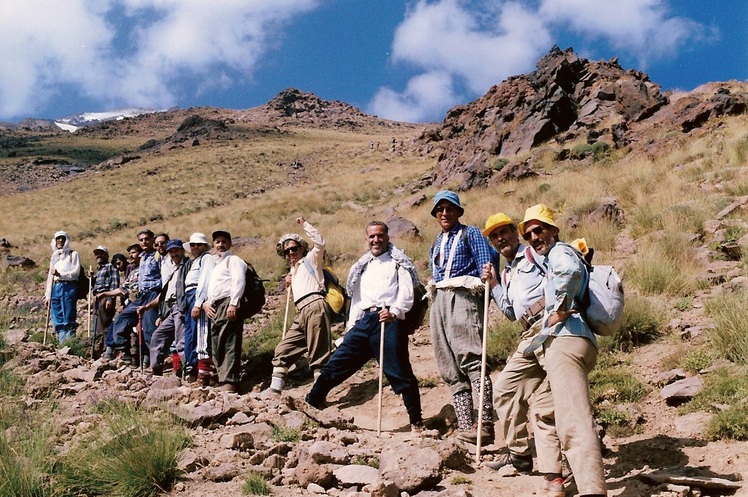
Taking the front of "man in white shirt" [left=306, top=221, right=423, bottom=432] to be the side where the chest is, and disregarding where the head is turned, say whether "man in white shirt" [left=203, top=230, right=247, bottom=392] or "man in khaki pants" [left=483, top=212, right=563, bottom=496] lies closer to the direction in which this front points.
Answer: the man in khaki pants

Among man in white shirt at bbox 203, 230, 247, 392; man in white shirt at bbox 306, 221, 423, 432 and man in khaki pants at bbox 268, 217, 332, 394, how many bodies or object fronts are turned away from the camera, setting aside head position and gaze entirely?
0

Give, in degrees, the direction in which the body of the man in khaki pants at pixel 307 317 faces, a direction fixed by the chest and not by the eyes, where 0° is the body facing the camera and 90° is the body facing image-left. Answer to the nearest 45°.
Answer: approximately 45°

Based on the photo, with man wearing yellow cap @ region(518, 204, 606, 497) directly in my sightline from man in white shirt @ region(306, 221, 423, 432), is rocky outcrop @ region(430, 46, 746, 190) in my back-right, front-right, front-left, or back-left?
back-left

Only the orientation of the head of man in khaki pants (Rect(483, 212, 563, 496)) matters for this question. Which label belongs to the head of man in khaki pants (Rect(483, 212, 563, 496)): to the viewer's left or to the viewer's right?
to the viewer's left

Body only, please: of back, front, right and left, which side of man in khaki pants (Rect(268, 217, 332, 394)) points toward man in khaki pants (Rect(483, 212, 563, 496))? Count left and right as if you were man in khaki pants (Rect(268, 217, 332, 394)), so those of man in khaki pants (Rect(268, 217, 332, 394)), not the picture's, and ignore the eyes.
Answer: left

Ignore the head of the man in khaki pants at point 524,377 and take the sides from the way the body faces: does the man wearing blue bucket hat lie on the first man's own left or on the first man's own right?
on the first man's own right

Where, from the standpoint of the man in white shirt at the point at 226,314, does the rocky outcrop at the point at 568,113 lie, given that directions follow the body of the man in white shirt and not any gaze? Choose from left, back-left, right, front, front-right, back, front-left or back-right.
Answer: back

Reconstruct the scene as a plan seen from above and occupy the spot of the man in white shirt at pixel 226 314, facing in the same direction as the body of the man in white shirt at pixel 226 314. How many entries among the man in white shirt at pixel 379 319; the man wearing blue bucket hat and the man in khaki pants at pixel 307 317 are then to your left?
3

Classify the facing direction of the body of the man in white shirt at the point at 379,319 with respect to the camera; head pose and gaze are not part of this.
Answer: toward the camera

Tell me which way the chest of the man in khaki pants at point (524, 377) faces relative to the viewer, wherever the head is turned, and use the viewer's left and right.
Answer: facing the viewer and to the left of the viewer

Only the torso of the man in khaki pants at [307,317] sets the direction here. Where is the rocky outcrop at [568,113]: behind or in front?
behind
